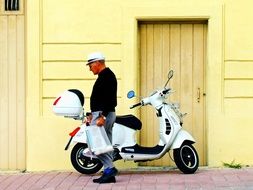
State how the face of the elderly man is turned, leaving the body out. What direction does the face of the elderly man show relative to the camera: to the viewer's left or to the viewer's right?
to the viewer's left

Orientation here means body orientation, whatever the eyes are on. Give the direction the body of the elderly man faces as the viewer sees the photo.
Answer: to the viewer's left

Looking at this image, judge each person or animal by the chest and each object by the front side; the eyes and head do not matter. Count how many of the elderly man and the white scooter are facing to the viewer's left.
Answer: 1

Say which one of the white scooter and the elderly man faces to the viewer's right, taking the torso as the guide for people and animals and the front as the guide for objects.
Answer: the white scooter

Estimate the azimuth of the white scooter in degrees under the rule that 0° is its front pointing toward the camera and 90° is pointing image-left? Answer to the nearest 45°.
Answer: approximately 270°

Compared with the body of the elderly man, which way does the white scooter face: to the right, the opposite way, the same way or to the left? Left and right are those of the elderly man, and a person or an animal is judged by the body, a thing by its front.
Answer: the opposite way
